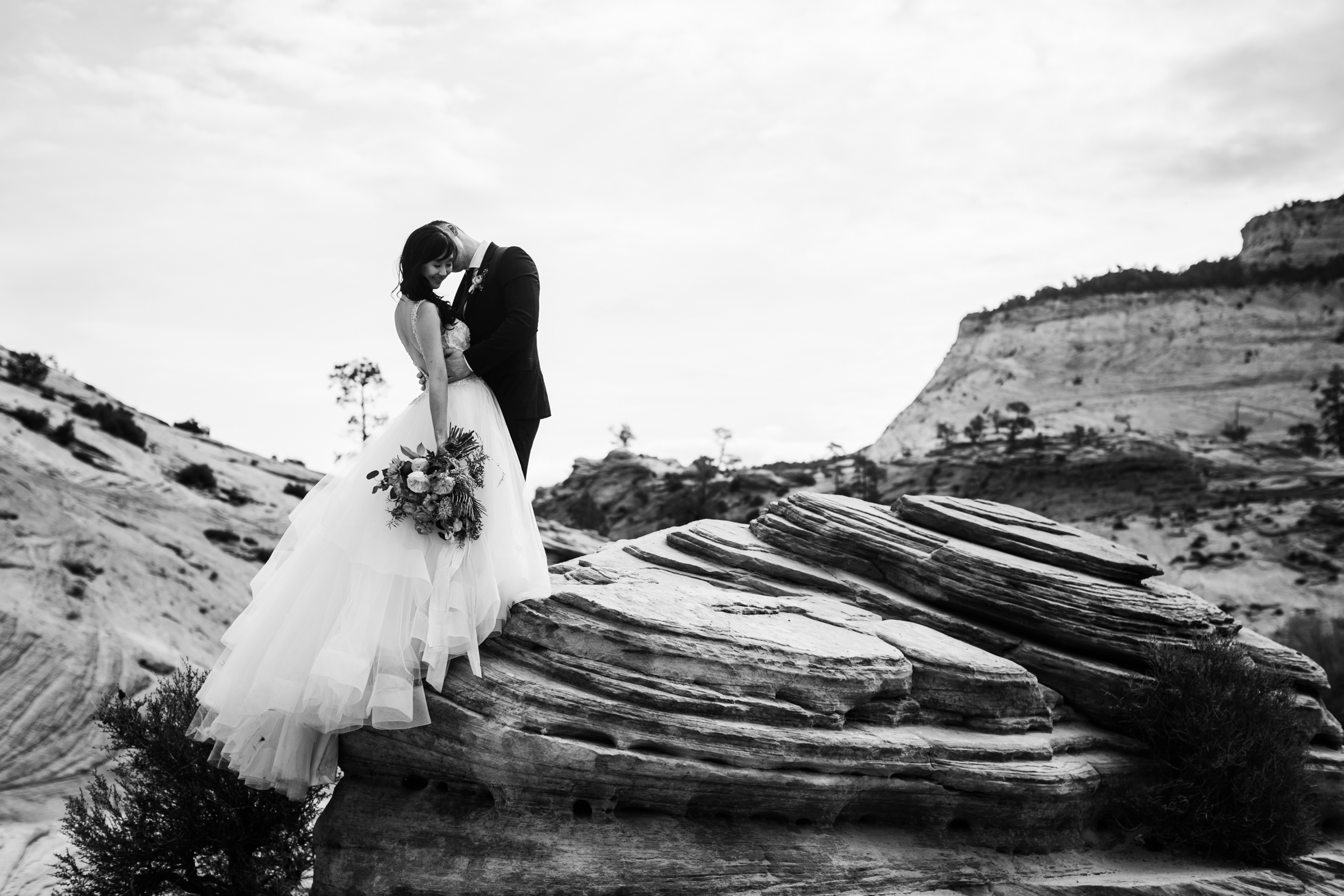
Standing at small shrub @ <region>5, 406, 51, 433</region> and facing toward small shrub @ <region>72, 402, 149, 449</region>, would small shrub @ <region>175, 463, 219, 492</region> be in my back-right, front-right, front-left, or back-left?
front-right

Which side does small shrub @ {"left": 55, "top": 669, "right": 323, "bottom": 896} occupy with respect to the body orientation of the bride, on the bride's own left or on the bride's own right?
on the bride's own left

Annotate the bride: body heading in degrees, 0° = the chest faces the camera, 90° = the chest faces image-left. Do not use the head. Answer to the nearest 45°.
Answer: approximately 270°

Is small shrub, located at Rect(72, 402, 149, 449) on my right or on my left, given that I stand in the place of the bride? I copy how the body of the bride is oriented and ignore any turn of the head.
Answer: on my left

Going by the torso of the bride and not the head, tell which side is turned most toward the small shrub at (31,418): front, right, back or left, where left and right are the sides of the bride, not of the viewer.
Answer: left

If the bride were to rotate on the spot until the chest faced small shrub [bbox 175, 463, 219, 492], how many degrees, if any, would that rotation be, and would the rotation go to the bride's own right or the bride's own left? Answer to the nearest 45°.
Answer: approximately 90° to the bride's own left

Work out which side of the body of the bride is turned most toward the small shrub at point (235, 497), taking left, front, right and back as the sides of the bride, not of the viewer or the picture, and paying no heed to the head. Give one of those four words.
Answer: left
